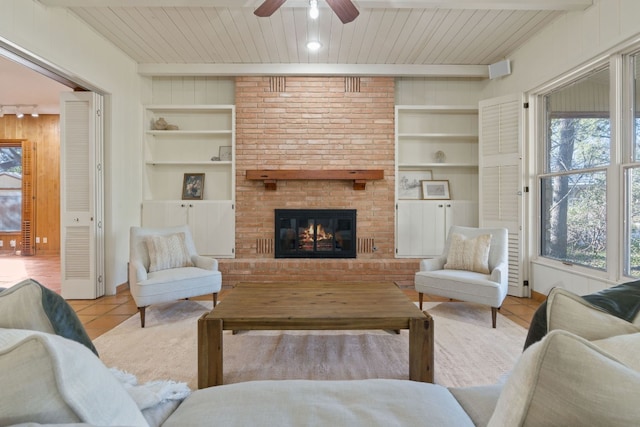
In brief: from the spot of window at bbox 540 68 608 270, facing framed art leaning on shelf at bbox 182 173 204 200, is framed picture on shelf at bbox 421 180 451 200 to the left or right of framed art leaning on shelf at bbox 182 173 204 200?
right

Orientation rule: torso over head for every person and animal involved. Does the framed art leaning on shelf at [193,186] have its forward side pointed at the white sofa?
yes

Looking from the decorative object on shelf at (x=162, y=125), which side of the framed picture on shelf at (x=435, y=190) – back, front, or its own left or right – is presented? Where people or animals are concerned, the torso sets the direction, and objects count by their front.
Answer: right

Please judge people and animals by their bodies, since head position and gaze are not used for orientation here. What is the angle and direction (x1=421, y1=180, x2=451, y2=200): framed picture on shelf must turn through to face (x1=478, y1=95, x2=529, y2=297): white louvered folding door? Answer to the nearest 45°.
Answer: approximately 45° to its left

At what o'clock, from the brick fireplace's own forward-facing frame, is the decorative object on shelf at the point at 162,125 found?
The decorative object on shelf is roughly at 3 o'clock from the brick fireplace.

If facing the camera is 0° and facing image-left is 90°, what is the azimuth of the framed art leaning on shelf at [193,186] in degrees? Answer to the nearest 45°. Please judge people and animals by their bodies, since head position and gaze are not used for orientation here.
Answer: approximately 0°

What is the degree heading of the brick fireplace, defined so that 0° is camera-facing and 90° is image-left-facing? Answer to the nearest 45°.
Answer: approximately 0°

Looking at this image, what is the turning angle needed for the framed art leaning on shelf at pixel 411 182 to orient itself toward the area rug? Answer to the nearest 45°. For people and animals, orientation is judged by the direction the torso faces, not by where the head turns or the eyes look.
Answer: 0° — it already faces it
